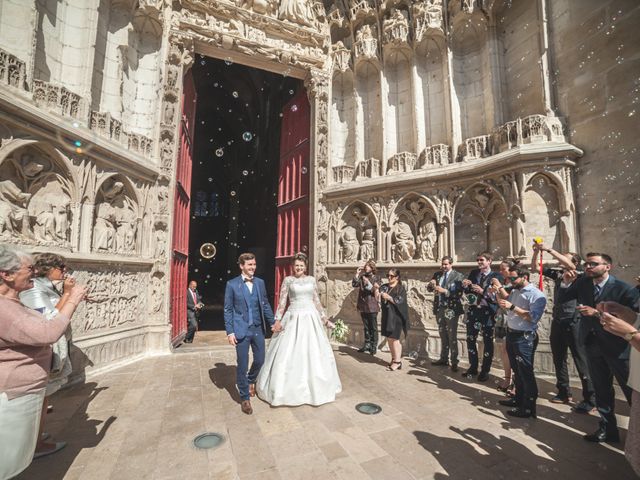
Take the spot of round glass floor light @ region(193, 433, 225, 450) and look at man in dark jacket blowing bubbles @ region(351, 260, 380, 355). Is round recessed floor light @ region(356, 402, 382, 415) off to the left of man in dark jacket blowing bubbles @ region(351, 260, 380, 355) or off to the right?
right

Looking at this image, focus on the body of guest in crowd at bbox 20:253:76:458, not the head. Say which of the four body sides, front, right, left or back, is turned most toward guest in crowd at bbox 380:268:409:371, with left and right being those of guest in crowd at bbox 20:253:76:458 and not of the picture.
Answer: front

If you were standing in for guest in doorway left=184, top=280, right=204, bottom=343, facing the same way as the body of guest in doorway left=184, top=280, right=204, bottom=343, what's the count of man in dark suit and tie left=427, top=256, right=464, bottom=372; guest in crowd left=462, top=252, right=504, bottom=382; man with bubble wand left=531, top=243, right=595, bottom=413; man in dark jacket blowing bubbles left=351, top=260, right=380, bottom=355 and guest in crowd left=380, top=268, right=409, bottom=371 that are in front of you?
5

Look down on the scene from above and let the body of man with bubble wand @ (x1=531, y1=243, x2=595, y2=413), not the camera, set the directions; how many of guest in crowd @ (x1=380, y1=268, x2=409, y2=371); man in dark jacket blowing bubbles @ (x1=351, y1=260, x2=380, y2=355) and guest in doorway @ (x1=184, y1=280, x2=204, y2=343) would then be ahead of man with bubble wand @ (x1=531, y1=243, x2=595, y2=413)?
3

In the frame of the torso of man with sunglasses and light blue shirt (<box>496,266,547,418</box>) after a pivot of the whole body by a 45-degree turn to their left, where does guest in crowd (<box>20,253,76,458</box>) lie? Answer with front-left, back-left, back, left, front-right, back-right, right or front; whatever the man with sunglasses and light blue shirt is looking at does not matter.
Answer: front

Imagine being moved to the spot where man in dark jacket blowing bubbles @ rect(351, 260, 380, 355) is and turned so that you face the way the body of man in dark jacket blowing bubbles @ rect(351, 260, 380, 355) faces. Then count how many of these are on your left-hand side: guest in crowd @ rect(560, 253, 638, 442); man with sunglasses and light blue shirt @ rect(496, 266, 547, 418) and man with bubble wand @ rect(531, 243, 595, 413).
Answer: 3

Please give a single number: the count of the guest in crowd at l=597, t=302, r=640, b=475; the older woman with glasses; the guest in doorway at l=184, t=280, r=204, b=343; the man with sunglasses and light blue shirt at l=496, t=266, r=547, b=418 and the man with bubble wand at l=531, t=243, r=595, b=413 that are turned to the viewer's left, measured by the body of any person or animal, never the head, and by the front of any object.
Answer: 3

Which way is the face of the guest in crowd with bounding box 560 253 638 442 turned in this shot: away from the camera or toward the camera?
toward the camera

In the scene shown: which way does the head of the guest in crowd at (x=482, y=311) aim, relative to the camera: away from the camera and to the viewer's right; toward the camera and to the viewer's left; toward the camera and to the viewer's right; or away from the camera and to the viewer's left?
toward the camera and to the viewer's left

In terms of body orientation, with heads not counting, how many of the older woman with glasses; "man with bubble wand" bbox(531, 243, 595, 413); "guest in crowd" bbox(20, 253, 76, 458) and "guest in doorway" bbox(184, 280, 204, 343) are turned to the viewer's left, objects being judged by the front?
1

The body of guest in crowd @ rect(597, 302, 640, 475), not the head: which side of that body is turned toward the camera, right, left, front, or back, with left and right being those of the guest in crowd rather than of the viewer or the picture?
left

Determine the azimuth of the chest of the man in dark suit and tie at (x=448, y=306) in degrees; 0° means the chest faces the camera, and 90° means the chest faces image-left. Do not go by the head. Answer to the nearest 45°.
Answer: approximately 45°

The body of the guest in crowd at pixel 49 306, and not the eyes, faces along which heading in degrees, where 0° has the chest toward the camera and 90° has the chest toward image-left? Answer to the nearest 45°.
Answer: approximately 270°

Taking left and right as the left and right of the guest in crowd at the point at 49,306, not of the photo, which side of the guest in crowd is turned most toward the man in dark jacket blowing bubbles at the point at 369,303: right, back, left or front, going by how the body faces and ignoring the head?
front

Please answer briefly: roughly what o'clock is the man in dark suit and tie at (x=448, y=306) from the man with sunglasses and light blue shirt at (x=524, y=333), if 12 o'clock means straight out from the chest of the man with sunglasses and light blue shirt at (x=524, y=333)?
the man in dark suit and tie at (x=448, y=306) is roughly at 2 o'clock from the man with sunglasses and light blue shirt at (x=524, y=333).

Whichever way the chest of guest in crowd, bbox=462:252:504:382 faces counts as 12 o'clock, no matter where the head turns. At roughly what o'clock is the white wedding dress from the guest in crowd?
The white wedding dress is roughly at 12 o'clock from the guest in crowd.

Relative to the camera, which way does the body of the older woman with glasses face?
to the viewer's right

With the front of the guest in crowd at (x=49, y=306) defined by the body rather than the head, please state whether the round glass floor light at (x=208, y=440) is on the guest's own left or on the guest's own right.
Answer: on the guest's own right

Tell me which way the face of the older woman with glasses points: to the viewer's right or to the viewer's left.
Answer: to the viewer's right

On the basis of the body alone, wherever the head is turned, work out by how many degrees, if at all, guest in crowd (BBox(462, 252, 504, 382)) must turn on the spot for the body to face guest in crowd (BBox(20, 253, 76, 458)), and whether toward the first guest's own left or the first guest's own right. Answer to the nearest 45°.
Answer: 0° — they already face them

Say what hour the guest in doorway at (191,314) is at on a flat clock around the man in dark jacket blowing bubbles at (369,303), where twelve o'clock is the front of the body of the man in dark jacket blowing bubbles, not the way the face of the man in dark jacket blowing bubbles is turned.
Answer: The guest in doorway is roughly at 2 o'clock from the man in dark jacket blowing bubbles.
